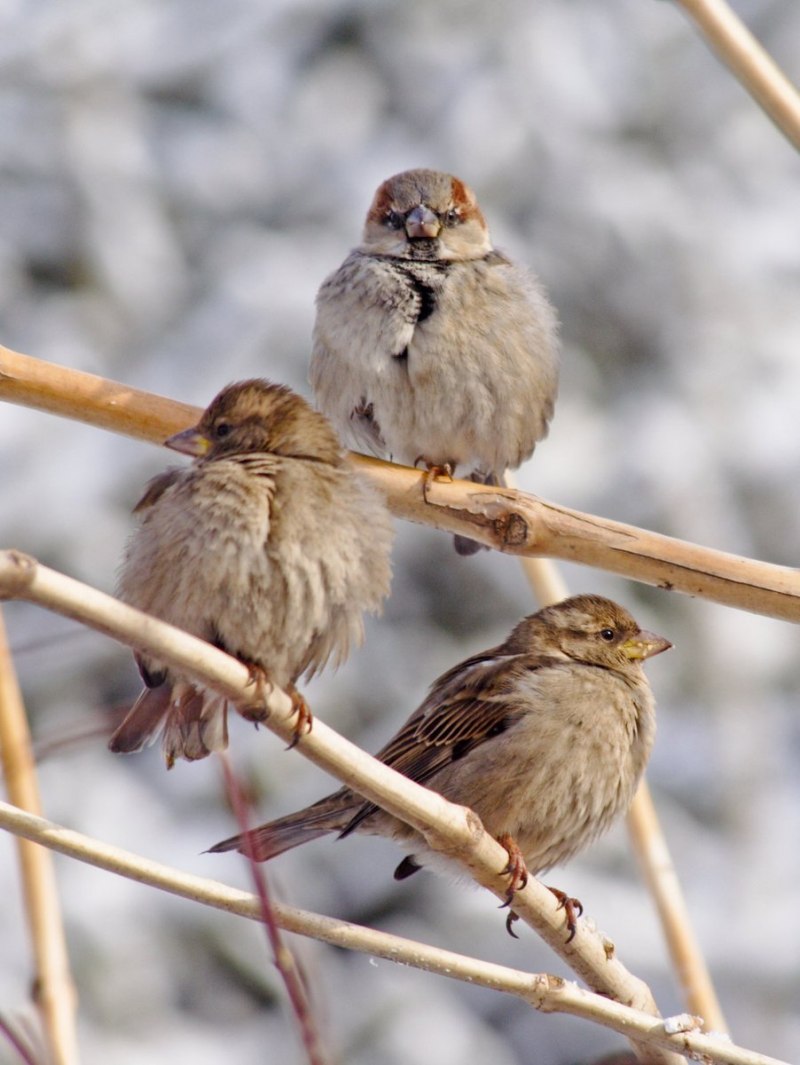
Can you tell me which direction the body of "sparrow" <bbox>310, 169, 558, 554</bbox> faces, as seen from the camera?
toward the camera
